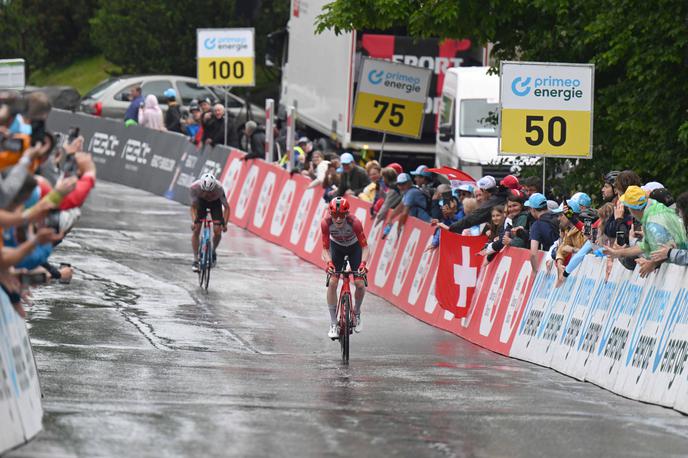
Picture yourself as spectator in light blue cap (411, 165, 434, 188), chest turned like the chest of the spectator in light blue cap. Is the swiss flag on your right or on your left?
on your left

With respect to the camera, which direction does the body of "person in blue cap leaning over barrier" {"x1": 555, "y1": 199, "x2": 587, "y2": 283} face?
to the viewer's left

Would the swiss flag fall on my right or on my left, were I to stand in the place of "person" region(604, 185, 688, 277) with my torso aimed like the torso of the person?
on my right

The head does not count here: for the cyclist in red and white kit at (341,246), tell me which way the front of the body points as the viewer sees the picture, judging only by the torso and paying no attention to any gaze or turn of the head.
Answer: toward the camera

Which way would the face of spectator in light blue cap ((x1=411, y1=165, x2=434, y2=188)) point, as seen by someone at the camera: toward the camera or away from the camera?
toward the camera

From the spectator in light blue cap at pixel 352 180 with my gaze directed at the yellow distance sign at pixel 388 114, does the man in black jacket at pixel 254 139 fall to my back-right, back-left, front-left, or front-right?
front-left

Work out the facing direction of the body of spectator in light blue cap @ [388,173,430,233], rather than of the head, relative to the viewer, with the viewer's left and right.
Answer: facing to the left of the viewer

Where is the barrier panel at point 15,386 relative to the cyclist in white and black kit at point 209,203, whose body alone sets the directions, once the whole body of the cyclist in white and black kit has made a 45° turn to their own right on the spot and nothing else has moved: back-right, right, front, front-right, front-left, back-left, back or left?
front-left

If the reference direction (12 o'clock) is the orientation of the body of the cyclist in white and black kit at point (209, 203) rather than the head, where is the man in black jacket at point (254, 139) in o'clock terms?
The man in black jacket is roughly at 6 o'clock from the cyclist in white and black kit.

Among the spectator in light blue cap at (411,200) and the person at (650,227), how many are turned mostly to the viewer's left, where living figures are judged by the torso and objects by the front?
2

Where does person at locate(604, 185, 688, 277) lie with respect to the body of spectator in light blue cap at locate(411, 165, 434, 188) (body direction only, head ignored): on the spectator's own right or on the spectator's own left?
on the spectator's own left

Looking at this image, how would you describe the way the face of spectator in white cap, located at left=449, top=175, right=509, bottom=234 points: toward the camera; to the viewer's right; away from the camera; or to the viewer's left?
to the viewer's left

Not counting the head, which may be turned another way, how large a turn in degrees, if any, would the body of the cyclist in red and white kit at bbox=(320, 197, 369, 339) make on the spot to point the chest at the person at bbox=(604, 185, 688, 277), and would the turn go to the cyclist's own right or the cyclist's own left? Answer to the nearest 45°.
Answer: approximately 45° to the cyclist's own left

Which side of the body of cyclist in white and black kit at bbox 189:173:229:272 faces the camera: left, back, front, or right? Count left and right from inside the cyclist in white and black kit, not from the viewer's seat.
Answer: front

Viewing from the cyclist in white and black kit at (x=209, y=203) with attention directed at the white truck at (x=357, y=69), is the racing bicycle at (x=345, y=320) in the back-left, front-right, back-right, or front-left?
back-right

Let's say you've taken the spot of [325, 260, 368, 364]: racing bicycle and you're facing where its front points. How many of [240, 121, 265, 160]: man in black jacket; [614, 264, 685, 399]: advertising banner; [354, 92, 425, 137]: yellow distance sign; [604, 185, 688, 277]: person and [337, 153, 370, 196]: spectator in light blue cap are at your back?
3

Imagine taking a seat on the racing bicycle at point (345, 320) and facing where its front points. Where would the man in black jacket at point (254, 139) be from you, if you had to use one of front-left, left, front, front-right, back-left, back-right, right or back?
back

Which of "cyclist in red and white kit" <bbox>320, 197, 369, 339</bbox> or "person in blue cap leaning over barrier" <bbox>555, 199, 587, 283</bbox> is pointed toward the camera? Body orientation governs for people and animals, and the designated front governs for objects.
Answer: the cyclist in red and white kit

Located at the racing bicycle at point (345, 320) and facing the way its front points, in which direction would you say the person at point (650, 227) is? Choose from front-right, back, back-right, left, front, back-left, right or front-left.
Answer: front-left

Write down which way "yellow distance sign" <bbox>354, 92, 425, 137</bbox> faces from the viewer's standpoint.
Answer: facing the viewer

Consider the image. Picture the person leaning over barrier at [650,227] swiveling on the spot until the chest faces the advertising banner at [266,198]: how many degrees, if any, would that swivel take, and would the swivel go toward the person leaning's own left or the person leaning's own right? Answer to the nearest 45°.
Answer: approximately 45° to the person leaning's own right

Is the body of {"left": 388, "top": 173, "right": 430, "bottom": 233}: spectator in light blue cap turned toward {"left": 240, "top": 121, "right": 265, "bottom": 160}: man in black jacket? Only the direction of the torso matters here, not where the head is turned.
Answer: no

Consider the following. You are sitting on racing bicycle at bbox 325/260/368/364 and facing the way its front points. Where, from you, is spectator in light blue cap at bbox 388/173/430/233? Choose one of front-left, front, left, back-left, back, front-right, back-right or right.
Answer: back

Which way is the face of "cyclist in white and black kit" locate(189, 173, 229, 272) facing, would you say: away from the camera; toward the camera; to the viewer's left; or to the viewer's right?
toward the camera
